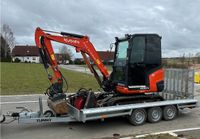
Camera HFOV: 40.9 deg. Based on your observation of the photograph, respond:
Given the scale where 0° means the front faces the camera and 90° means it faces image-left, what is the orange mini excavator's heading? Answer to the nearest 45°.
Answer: approximately 45°

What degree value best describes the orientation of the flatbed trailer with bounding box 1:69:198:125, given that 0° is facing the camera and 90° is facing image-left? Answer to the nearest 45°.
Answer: approximately 45°
